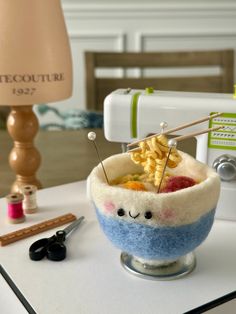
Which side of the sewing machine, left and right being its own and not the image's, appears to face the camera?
front

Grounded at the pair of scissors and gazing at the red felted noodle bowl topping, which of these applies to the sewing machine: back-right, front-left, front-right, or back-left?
front-left
